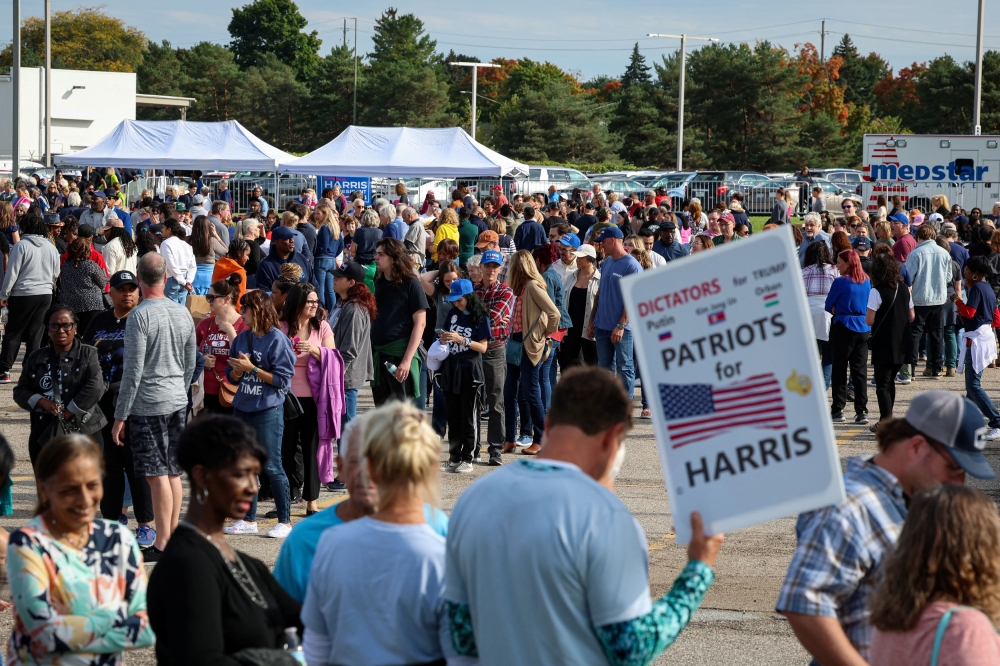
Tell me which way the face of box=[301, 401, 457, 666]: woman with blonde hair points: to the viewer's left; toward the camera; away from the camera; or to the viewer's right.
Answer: away from the camera

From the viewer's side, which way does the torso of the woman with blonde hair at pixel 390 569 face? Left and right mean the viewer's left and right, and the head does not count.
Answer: facing away from the viewer

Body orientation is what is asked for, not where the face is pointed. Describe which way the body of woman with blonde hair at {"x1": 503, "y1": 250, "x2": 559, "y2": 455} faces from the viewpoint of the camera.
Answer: to the viewer's left

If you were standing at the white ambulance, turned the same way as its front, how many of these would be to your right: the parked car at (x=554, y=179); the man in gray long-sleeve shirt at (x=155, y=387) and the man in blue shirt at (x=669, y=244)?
2

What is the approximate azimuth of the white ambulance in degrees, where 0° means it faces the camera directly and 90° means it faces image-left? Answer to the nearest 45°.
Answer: approximately 270°

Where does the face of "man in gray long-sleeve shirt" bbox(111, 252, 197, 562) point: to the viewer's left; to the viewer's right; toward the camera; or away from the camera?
away from the camera

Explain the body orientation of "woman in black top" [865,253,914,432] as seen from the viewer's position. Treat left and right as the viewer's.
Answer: facing away from the viewer

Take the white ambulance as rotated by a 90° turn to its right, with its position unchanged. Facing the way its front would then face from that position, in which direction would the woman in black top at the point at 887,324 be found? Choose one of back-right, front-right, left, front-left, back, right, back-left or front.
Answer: front

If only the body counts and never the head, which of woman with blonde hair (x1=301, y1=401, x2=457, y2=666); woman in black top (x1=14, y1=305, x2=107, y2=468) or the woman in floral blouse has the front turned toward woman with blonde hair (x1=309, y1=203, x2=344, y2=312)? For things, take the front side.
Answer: woman with blonde hair (x1=301, y1=401, x2=457, y2=666)

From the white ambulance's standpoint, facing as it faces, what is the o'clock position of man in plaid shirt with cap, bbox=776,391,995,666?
The man in plaid shirt with cap is roughly at 3 o'clock from the white ambulance.

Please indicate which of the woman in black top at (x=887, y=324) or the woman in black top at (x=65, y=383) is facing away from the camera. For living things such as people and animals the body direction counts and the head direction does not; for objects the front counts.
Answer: the woman in black top at (x=887, y=324)
